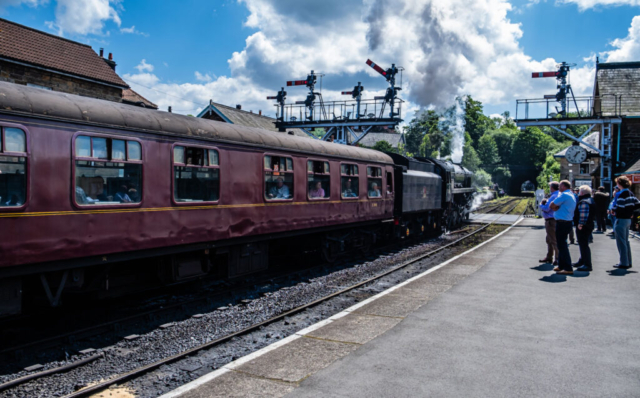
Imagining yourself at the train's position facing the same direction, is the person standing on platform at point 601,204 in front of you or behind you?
in front

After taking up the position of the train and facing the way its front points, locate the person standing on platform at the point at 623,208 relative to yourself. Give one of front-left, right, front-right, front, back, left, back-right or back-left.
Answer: front-right

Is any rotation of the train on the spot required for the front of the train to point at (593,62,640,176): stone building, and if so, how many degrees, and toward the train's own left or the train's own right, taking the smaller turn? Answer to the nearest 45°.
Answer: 0° — it already faces it

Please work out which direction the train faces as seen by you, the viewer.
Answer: facing away from the viewer and to the right of the viewer

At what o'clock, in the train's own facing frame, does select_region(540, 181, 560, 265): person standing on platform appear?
The person standing on platform is roughly at 1 o'clock from the train.

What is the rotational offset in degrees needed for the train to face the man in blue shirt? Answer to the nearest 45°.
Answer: approximately 45° to its right

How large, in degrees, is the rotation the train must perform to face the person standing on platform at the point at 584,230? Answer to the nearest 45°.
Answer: approximately 45° to its right
